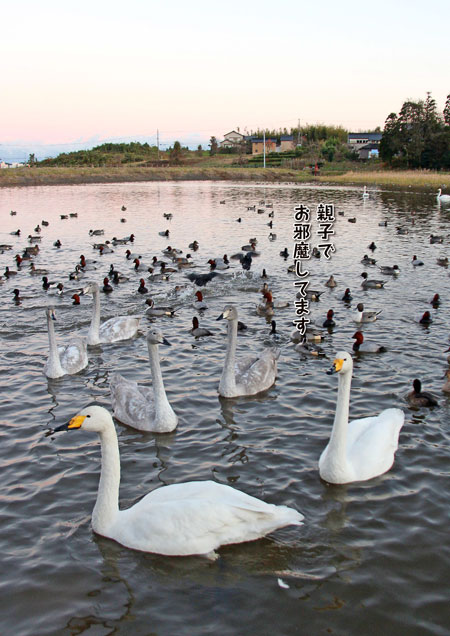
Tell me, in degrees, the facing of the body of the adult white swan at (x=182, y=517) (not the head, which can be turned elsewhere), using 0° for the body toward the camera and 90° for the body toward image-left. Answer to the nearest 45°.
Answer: approximately 90°

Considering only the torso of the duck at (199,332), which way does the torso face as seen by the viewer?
to the viewer's left

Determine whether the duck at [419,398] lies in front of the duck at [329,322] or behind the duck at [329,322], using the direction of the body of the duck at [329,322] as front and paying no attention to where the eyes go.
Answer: in front

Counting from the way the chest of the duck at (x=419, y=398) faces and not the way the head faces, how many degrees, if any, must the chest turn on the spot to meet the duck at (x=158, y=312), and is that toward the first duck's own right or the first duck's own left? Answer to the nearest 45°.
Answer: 0° — it already faces it

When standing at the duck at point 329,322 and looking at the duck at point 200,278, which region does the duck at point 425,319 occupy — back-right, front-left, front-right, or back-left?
back-right

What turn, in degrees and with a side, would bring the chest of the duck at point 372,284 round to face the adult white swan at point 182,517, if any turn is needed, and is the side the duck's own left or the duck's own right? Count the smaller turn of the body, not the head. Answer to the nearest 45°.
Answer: approximately 90° to the duck's own left

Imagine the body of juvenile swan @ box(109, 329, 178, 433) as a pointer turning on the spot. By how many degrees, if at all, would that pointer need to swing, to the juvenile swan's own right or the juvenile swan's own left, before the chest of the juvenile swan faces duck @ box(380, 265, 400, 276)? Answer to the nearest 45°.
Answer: approximately 90° to the juvenile swan's own left

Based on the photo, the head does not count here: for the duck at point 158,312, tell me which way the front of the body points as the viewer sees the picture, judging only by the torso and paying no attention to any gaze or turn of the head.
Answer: to the viewer's left

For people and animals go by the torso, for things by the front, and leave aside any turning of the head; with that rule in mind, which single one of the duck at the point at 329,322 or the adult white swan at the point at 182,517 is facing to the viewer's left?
the adult white swan

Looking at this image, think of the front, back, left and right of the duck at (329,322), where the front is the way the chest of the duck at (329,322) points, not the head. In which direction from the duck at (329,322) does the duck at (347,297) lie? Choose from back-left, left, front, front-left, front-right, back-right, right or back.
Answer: back

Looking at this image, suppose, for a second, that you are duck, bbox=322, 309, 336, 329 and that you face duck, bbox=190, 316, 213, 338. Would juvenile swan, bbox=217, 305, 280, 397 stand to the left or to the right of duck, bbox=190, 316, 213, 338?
left

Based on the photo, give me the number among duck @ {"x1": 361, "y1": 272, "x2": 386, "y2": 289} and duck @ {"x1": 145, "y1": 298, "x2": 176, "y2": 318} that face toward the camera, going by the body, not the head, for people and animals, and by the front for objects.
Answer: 0

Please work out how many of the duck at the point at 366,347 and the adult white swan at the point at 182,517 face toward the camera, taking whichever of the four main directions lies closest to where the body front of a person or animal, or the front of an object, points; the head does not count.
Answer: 0
